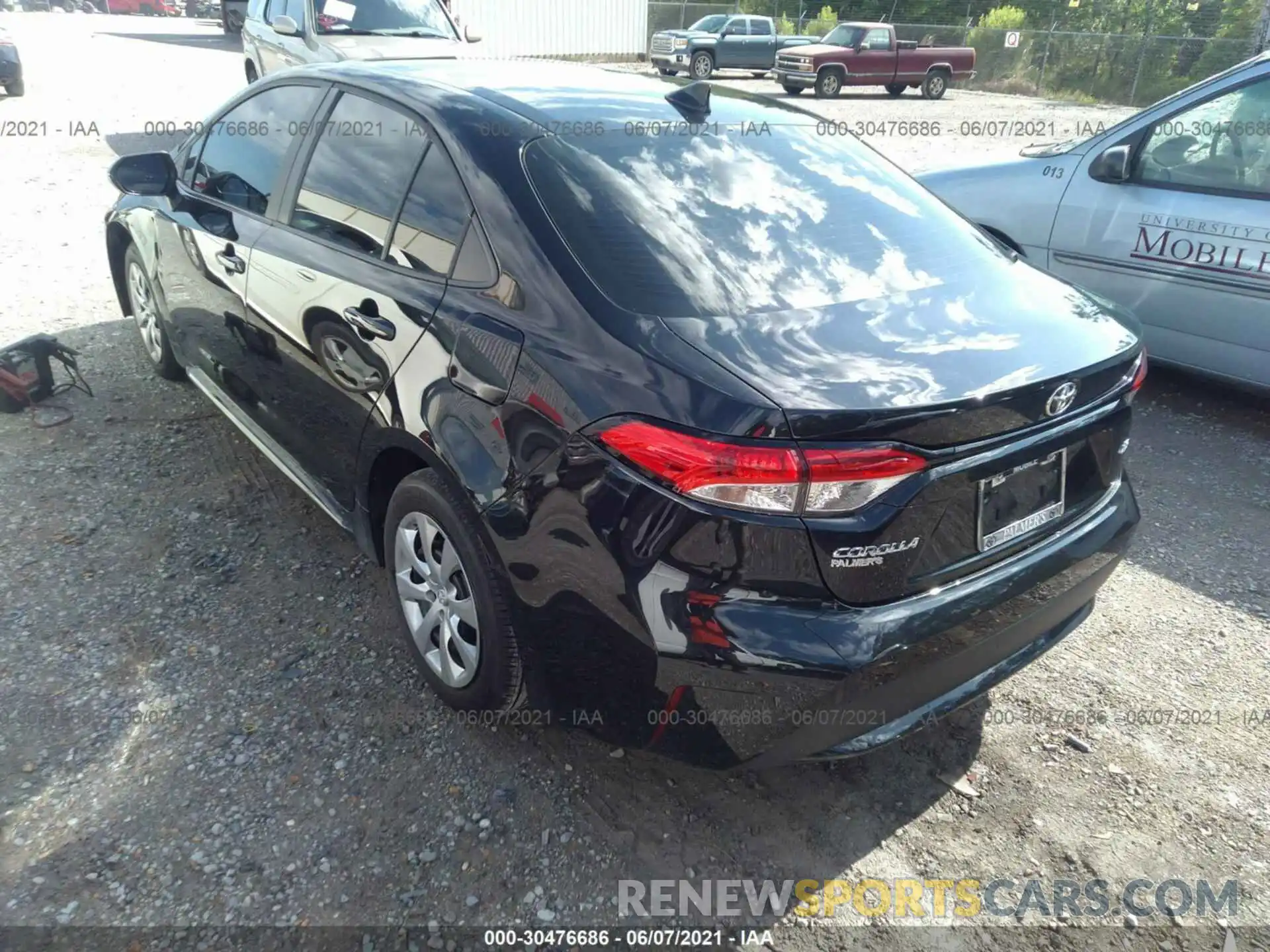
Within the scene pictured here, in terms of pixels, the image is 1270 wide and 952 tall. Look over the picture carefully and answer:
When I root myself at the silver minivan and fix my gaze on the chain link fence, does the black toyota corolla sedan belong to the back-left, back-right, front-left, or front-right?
back-left

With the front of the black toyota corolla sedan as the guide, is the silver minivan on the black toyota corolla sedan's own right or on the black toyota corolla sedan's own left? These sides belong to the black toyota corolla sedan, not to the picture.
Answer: on the black toyota corolla sedan's own right

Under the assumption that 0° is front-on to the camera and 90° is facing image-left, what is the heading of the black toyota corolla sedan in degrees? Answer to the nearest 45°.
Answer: approximately 135°

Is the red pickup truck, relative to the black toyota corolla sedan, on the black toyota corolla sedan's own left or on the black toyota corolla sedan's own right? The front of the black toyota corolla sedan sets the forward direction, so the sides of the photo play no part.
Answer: on the black toyota corolla sedan's own right

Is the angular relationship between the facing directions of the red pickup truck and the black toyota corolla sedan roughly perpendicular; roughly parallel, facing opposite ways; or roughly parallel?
roughly perpendicular

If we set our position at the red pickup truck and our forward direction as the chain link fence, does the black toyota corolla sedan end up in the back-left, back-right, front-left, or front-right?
back-right

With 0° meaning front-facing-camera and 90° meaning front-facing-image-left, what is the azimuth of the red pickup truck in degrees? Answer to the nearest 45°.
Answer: approximately 45°

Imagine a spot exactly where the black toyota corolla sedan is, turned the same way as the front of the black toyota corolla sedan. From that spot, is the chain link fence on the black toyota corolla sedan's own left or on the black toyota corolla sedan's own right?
on the black toyota corolla sedan's own right
